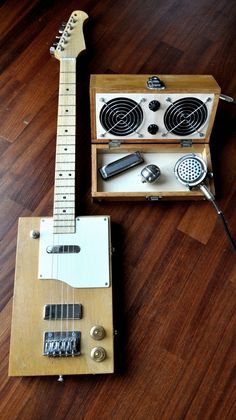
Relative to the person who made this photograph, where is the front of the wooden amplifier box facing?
facing the viewer
